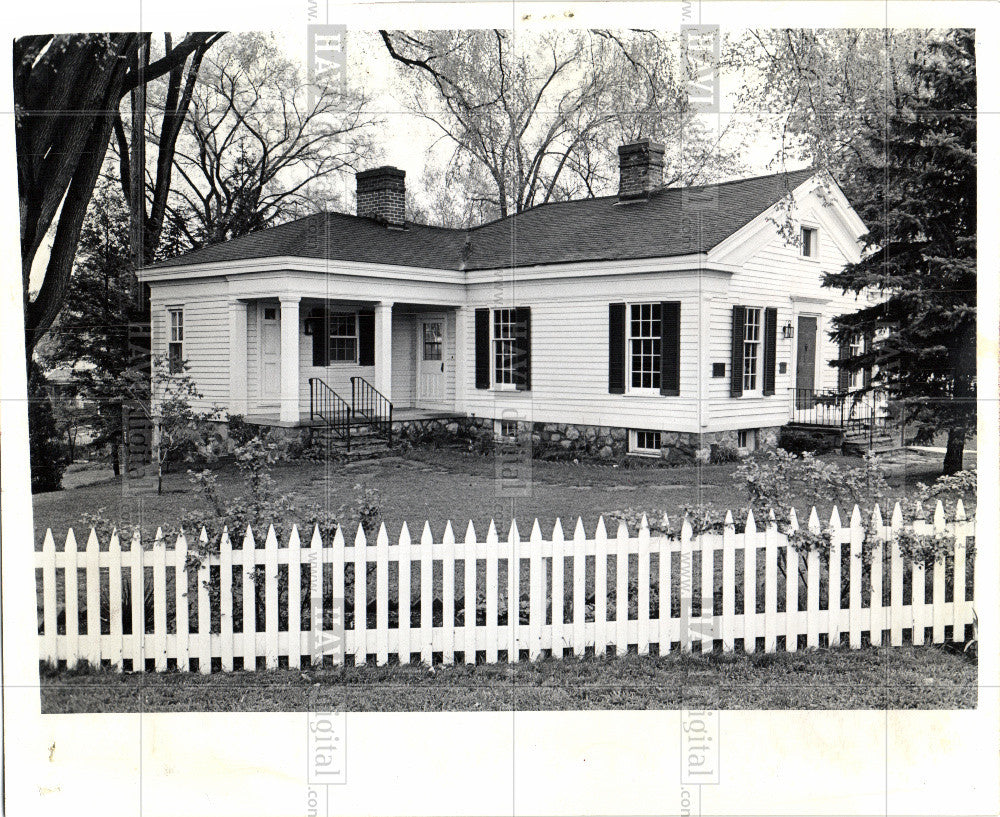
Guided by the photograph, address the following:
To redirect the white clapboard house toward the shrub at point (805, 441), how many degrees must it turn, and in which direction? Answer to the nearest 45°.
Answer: approximately 45° to its left

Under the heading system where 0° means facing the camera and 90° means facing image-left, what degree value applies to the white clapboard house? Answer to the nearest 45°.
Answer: approximately 315°

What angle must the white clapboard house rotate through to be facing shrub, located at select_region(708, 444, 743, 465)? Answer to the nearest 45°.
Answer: approximately 45° to its left

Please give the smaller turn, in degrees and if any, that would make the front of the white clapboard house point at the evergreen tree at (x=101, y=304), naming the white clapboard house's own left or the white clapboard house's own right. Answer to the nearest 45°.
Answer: approximately 135° to the white clapboard house's own right
